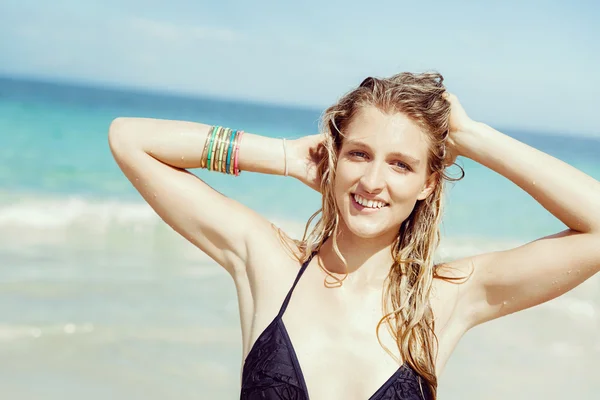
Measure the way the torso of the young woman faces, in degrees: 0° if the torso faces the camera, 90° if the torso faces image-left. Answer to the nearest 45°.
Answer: approximately 0°
